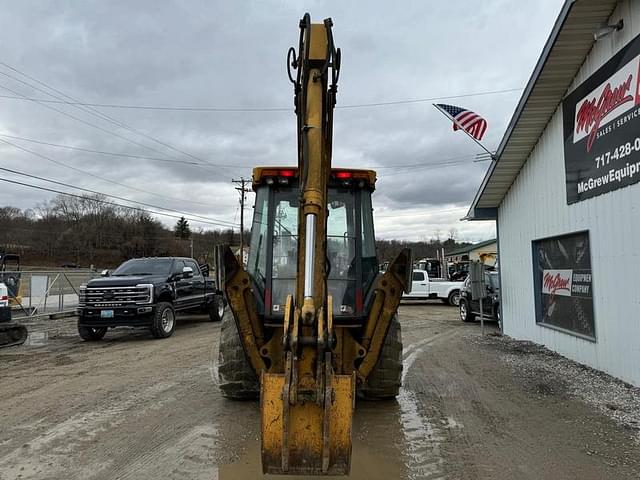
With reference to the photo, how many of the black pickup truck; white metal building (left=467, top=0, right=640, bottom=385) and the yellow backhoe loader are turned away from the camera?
1

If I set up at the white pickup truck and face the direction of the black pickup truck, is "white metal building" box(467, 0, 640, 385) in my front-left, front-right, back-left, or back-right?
front-left

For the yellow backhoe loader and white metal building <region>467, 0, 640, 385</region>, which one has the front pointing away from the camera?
the yellow backhoe loader

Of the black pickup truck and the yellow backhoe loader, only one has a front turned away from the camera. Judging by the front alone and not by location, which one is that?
the yellow backhoe loader

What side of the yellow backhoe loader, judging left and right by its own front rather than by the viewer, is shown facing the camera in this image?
back

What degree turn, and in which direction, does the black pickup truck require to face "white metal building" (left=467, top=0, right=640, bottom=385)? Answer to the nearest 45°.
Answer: approximately 90° to its left

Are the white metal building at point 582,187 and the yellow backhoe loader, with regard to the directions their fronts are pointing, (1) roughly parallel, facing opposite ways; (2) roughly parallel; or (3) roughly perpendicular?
roughly perpendicular

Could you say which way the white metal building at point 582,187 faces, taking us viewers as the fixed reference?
facing the viewer and to the left of the viewer

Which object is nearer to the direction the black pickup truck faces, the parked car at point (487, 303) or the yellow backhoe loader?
the yellow backhoe loader

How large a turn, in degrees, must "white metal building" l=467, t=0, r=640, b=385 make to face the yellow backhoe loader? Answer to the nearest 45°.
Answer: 0° — it already faces it

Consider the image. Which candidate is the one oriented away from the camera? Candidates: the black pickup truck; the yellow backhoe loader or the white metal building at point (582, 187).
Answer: the yellow backhoe loader

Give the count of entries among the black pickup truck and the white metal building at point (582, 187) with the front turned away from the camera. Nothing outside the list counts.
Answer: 0

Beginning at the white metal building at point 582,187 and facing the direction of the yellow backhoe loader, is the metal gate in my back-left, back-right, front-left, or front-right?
front-right

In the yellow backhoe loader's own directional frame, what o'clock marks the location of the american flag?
The american flag is roughly at 1 o'clock from the yellow backhoe loader.

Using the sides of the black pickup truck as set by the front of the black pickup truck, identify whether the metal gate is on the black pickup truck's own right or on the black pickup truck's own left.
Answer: on the black pickup truck's own right

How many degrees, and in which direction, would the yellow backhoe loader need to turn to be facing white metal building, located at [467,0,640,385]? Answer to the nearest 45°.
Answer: approximately 45° to its right

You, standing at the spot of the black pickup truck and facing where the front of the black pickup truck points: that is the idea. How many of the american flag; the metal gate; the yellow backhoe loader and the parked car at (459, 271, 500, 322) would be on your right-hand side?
1
